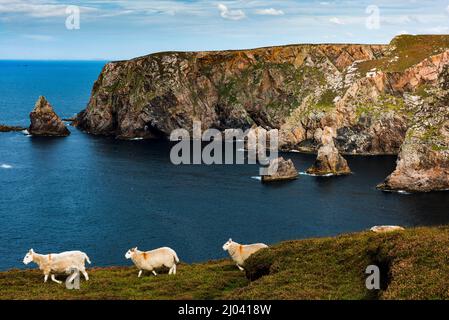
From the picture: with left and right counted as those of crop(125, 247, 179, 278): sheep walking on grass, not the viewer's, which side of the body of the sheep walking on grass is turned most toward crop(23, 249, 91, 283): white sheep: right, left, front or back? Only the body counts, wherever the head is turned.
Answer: front

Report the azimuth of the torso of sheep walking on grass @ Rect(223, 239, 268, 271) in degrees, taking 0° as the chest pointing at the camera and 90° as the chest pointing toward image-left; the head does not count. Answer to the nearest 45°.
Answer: approximately 90°

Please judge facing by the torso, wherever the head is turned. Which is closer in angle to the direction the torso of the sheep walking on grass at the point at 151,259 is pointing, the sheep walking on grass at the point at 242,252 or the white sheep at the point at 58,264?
the white sheep

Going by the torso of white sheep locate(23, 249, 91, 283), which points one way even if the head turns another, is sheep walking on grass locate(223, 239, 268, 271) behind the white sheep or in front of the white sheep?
behind

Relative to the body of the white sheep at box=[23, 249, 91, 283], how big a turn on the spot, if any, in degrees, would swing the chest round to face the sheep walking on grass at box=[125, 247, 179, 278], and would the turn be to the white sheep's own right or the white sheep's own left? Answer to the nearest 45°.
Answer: approximately 180°

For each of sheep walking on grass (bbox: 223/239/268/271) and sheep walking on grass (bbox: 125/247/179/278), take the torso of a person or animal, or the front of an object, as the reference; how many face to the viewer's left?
2

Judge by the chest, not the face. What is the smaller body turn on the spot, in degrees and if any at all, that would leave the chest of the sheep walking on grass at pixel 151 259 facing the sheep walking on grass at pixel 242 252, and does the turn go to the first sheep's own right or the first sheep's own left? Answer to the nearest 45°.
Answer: approximately 180°

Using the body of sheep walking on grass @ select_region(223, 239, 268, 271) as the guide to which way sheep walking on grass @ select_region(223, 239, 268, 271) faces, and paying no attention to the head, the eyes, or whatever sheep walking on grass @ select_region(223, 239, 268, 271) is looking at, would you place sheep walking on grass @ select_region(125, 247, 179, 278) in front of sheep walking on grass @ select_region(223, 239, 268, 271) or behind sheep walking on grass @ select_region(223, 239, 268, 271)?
in front

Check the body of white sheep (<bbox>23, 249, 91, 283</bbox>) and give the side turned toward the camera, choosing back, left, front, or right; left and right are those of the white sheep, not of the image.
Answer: left

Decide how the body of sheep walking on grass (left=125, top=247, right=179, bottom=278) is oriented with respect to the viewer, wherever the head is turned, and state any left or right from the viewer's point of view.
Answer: facing to the left of the viewer

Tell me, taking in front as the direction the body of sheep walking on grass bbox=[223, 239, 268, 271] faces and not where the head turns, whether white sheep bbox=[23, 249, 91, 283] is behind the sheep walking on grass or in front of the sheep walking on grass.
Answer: in front
